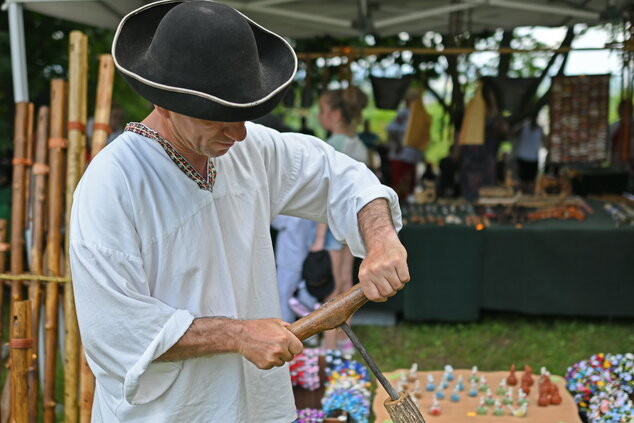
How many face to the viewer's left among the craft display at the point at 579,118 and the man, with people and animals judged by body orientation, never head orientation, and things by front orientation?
0

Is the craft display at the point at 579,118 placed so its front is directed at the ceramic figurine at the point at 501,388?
yes

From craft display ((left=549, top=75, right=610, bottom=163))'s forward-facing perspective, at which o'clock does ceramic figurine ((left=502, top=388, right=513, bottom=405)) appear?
The ceramic figurine is roughly at 12 o'clock from the craft display.

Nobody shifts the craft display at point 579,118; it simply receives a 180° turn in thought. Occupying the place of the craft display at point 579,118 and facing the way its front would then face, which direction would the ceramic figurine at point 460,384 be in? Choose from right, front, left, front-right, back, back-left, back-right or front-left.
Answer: back

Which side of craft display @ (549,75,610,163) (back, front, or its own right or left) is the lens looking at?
front

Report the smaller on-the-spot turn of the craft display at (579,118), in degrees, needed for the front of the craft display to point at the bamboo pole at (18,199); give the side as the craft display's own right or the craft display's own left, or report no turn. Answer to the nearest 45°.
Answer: approximately 45° to the craft display's own right

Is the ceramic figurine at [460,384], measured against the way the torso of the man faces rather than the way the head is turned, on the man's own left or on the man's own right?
on the man's own left

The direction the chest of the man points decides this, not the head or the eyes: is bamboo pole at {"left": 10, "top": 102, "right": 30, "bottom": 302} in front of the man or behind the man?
behind

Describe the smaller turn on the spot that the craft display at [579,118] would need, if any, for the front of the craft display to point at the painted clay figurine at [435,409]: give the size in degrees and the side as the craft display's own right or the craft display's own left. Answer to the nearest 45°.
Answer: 0° — it already faces it

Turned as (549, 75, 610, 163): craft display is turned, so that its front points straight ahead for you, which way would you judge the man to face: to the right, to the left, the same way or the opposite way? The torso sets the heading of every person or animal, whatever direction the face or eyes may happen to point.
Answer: to the left

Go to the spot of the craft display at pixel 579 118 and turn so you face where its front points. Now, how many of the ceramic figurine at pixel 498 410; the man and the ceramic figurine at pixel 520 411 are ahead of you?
3

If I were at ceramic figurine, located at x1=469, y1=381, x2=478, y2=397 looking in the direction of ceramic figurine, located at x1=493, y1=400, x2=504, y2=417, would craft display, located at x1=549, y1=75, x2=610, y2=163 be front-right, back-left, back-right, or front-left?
back-left

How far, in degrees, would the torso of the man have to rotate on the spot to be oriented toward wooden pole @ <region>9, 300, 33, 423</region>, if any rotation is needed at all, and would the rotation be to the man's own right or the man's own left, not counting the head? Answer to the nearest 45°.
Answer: approximately 180°

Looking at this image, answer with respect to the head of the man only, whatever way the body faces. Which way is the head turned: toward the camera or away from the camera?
toward the camera
